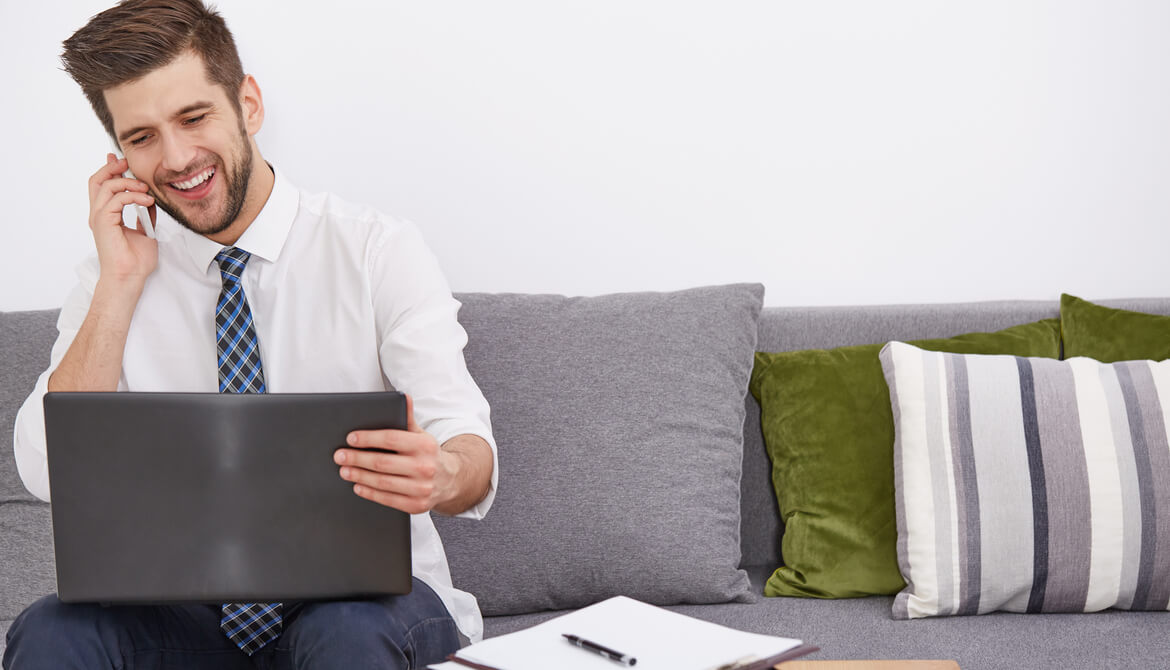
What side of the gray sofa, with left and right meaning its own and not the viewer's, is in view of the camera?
front

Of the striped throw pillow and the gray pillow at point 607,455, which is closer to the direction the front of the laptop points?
the gray pillow

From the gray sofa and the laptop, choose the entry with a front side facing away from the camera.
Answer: the laptop

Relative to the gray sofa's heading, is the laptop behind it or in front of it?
in front

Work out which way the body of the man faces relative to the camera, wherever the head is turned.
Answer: toward the camera

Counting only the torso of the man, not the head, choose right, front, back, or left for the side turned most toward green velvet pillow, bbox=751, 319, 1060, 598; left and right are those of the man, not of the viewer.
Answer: left

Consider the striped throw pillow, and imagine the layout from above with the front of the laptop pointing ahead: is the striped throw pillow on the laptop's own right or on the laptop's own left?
on the laptop's own right

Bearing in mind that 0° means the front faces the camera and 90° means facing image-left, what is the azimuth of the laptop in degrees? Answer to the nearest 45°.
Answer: approximately 180°

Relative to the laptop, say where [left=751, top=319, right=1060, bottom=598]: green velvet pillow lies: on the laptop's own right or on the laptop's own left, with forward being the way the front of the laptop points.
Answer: on the laptop's own right
